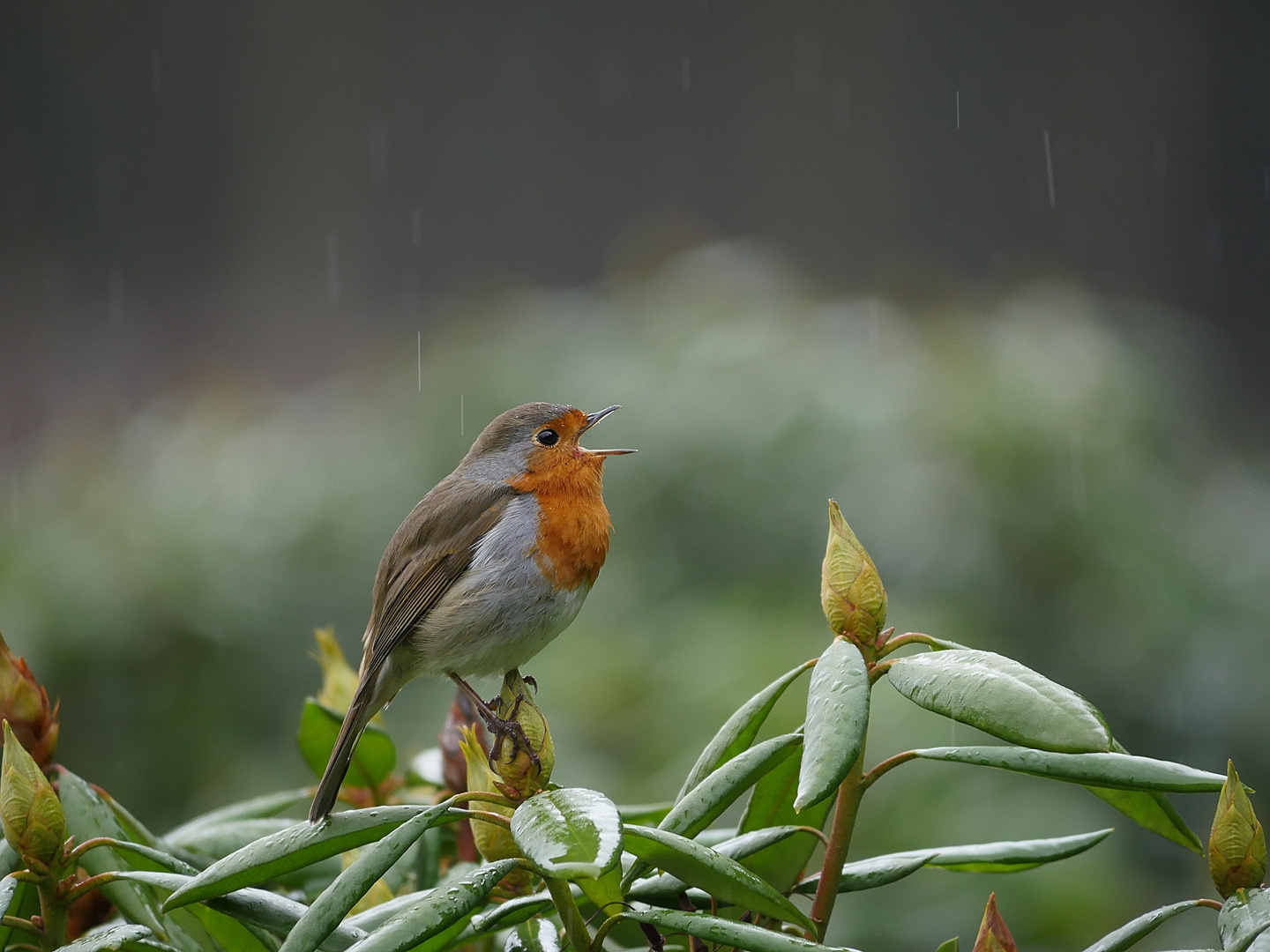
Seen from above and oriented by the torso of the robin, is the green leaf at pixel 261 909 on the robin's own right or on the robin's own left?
on the robin's own right

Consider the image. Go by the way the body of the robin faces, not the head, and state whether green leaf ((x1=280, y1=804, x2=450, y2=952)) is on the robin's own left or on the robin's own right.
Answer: on the robin's own right

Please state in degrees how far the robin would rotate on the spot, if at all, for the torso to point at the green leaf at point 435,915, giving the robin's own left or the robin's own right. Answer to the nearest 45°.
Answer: approximately 90° to the robin's own right

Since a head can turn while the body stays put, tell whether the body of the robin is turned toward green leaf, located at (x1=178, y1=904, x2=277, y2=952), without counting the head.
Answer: no

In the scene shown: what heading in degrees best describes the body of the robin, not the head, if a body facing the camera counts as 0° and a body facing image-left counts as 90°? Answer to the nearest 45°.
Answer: approximately 270°

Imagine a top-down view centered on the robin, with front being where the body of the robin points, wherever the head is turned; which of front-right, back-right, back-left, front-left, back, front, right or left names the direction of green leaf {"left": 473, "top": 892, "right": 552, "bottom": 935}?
right

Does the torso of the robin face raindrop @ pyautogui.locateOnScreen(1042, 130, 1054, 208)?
no
